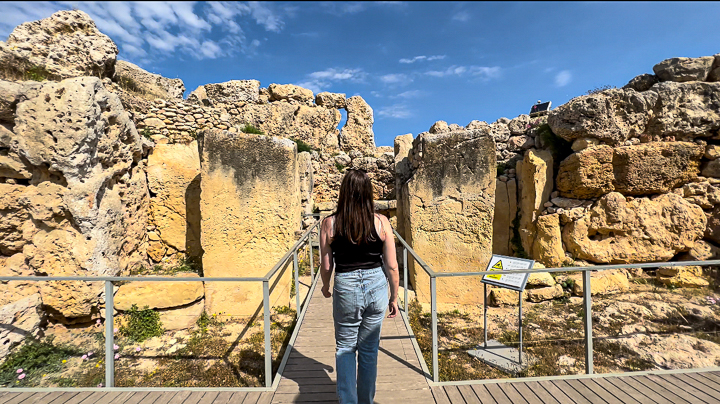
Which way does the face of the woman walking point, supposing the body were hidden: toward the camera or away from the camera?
away from the camera

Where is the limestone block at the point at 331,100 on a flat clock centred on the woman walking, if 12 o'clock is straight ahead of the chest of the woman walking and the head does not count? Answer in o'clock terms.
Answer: The limestone block is roughly at 12 o'clock from the woman walking.

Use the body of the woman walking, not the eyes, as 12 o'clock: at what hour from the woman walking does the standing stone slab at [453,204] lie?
The standing stone slab is roughly at 1 o'clock from the woman walking.

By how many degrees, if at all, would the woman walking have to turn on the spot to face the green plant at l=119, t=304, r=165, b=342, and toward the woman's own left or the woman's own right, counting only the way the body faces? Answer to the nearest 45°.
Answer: approximately 45° to the woman's own left

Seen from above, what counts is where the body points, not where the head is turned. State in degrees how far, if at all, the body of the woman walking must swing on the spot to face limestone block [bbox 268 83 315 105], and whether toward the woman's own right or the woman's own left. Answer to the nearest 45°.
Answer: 0° — they already face it

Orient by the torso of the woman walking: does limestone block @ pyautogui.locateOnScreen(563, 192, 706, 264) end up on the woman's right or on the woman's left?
on the woman's right

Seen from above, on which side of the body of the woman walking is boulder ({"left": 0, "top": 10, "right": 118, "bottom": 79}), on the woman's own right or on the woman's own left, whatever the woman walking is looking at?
on the woman's own left

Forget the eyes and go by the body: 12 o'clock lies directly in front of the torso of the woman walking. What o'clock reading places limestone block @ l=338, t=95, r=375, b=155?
The limestone block is roughly at 12 o'clock from the woman walking.

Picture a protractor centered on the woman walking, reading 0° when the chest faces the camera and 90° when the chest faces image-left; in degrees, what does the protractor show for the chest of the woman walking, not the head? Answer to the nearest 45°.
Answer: approximately 180°

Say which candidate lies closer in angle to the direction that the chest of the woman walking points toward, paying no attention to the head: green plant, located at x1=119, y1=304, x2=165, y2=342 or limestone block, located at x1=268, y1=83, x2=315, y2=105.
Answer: the limestone block

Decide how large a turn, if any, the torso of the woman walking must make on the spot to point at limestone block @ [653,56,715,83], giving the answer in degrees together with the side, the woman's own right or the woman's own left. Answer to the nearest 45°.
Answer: approximately 45° to the woman's own right
